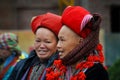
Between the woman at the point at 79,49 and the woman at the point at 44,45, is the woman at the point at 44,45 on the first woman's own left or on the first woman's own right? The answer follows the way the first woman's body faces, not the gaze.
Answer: on the first woman's own right

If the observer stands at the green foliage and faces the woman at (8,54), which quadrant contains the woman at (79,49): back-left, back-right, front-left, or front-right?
front-left

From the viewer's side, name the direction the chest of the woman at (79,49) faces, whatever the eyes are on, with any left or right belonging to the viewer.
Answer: facing the viewer and to the left of the viewer

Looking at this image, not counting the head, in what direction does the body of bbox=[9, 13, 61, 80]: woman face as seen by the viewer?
toward the camera

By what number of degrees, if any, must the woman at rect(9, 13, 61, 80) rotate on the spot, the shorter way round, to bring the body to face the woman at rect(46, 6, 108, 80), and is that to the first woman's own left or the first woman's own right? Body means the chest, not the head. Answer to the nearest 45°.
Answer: approximately 45° to the first woman's own left

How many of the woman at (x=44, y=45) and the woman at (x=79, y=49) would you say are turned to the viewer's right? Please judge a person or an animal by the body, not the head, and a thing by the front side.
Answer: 0

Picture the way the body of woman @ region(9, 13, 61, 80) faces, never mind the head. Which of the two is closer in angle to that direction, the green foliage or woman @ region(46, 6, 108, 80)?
the woman

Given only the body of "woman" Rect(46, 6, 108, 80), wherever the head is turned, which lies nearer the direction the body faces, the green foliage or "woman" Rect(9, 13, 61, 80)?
the woman

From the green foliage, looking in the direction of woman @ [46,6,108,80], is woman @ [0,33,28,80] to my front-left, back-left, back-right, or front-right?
front-right

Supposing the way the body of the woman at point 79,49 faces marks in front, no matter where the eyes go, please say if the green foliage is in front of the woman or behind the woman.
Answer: behind
